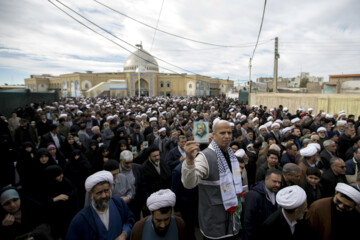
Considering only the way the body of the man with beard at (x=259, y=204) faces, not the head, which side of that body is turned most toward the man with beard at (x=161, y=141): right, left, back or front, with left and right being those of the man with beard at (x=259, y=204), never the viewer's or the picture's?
back

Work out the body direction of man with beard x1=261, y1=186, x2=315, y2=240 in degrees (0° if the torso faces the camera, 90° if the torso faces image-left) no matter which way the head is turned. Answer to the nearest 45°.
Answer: approximately 315°

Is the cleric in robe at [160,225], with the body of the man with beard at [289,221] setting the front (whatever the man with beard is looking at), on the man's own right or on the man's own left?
on the man's own right

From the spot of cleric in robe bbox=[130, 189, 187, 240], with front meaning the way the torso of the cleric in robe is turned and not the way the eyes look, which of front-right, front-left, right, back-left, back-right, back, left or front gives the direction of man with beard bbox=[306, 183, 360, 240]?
left

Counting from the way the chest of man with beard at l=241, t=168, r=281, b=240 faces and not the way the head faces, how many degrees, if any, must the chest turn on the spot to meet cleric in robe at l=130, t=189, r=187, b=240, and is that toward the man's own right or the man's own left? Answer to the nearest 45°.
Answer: approximately 90° to the man's own right

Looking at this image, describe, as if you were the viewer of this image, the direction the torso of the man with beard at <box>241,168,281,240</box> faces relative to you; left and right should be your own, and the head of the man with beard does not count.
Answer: facing the viewer and to the right of the viewer

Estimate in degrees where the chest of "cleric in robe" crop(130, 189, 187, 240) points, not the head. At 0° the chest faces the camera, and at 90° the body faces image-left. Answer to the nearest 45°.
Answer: approximately 0°
